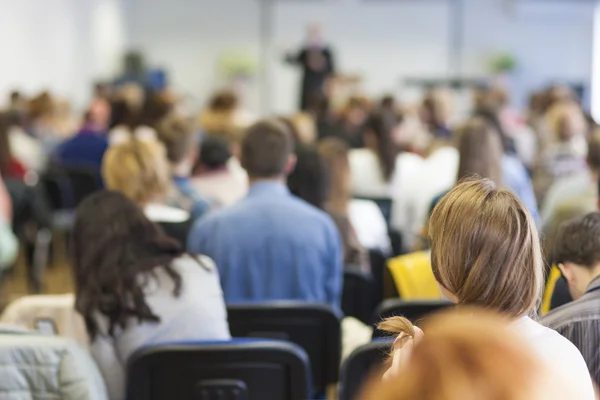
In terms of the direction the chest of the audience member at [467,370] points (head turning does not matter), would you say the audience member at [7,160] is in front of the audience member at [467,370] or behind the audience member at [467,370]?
in front

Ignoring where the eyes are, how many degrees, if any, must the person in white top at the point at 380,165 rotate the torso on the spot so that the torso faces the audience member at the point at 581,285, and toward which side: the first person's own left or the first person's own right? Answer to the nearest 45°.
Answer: approximately 180°

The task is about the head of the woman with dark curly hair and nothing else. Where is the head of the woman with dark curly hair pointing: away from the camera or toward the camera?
away from the camera

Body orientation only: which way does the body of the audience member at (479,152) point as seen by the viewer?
away from the camera

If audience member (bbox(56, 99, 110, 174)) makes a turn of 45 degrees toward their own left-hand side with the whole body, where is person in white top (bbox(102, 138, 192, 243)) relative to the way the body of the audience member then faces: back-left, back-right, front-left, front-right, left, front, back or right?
back

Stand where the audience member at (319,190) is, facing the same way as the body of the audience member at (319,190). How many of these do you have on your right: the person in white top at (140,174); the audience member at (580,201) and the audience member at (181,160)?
1

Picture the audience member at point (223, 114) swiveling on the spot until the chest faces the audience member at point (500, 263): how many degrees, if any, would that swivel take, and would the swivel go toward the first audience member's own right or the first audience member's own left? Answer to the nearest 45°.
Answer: approximately 180°

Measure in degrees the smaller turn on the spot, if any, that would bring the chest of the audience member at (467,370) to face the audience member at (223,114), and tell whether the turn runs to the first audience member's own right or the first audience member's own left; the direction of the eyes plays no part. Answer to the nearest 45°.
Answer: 0° — they already face them

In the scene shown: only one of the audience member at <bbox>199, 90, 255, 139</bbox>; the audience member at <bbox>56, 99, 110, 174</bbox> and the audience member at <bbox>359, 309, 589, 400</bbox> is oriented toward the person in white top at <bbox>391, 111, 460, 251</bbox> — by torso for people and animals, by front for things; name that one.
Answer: the audience member at <bbox>359, 309, 589, 400</bbox>

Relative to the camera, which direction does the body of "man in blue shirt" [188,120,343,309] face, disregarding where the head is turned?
away from the camera

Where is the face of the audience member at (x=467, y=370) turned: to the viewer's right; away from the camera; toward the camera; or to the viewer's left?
away from the camera

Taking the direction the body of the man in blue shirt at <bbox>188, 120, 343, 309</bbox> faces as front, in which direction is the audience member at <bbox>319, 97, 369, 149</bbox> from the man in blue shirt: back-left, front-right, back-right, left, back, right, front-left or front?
front

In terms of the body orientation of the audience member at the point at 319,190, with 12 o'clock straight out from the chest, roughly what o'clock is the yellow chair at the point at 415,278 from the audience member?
The yellow chair is roughly at 5 o'clock from the audience member.

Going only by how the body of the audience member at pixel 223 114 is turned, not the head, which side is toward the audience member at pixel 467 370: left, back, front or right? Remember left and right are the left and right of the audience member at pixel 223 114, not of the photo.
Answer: back

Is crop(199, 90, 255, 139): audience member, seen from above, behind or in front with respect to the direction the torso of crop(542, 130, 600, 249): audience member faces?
in front

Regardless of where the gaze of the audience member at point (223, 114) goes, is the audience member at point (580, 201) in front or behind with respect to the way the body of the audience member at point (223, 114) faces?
behind

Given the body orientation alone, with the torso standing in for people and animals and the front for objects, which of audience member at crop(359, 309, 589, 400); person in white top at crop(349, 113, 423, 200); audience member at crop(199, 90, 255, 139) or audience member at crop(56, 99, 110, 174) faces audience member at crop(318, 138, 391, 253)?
audience member at crop(359, 309, 589, 400)

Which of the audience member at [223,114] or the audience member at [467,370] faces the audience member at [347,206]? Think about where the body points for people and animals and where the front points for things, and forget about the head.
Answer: the audience member at [467,370]

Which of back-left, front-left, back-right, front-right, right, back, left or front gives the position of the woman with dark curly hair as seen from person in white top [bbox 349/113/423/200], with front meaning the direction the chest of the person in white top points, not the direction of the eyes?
back

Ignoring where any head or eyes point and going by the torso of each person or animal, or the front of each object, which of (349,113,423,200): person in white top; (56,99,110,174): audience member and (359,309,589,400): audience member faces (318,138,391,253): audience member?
(359,309,589,400): audience member

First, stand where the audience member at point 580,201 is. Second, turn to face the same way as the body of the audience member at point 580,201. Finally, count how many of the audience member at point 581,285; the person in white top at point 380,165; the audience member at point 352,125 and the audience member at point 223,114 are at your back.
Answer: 1

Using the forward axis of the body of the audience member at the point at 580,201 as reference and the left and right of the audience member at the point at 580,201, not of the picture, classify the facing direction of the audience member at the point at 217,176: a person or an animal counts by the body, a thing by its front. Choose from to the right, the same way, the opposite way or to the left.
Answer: the same way

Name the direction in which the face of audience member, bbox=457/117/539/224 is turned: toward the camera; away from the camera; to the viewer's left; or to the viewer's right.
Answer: away from the camera

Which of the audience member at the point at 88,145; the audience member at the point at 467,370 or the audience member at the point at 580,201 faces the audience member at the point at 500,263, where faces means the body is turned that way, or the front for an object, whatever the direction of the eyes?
the audience member at the point at 467,370

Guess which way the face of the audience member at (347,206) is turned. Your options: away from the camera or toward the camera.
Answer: away from the camera
